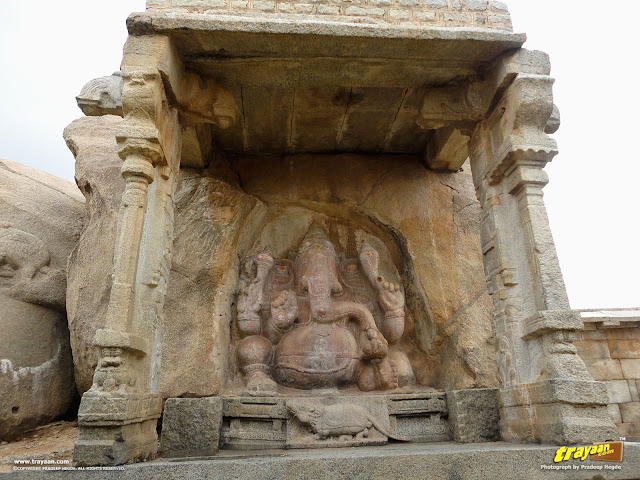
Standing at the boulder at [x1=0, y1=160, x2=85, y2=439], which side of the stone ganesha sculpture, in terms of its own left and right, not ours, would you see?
right

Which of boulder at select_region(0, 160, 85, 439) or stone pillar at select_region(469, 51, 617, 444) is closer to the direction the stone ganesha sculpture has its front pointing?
the stone pillar

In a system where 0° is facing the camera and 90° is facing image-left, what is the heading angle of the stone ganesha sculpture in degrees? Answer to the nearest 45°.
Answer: approximately 0°

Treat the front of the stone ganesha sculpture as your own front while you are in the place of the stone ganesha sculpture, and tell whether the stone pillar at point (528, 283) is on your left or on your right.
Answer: on your left

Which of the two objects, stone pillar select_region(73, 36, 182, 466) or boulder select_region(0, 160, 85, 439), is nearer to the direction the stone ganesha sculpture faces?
the stone pillar

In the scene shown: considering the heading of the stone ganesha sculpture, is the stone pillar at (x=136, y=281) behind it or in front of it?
in front
